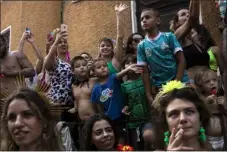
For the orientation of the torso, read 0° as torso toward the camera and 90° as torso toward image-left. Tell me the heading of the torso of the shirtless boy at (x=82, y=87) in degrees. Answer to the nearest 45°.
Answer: approximately 0°

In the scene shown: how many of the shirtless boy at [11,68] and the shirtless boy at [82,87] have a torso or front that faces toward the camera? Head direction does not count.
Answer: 2

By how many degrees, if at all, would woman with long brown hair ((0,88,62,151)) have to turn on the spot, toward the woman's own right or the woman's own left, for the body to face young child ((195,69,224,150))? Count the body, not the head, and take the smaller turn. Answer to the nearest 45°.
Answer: approximately 135° to the woman's own left

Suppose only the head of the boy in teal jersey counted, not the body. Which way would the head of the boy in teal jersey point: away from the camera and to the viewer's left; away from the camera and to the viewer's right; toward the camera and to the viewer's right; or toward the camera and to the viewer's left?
toward the camera and to the viewer's left

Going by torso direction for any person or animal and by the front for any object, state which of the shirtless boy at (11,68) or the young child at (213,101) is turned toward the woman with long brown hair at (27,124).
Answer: the shirtless boy

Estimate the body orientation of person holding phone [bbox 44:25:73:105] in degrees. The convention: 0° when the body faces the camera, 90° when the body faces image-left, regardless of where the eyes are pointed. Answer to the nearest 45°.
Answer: approximately 315°

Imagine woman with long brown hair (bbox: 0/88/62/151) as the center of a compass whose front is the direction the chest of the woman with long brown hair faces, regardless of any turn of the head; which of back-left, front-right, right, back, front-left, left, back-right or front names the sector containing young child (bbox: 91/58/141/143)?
back

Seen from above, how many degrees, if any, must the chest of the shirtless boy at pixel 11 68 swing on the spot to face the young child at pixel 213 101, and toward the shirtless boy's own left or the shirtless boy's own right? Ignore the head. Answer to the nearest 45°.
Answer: approximately 45° to the shirtless boy's own left

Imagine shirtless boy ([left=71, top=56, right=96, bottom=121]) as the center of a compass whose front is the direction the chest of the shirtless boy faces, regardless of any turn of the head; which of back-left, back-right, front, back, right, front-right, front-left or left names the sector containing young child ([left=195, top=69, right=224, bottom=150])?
front-left

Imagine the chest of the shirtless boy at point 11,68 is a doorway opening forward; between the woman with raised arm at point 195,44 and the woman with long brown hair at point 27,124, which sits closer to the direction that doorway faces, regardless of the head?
the woman with long brown hair
